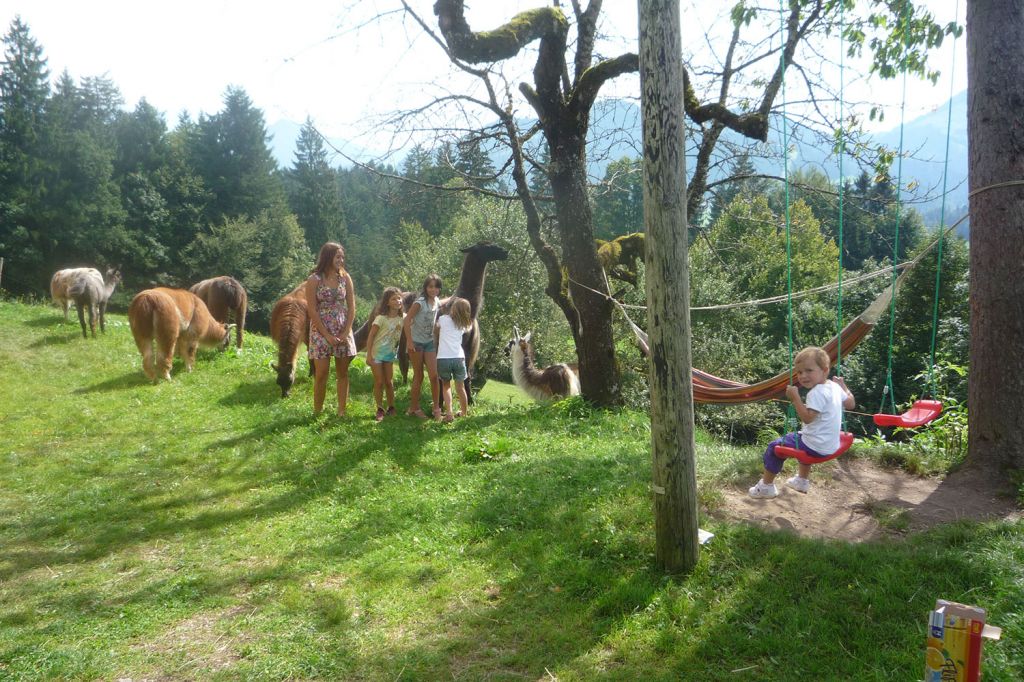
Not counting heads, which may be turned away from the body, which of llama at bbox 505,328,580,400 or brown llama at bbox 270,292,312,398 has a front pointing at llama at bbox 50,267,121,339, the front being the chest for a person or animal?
llama at bbox 505,328,580,400

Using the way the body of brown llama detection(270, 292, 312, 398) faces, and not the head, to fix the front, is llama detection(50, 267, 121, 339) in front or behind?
behind

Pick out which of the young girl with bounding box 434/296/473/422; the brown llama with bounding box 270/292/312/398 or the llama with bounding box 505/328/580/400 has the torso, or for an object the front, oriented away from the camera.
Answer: the young girl

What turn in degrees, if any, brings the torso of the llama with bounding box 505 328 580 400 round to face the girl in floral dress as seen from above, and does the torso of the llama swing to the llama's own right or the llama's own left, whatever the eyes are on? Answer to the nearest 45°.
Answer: approximately 45° to the llama's own left

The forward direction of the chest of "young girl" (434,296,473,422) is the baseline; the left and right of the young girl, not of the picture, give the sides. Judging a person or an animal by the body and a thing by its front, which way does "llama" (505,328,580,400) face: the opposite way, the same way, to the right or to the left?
to the left

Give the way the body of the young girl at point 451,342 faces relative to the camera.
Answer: away from the camera

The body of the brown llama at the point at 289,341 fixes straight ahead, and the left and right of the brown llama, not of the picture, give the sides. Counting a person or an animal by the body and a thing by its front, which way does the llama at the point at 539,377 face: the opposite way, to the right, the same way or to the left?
to the right

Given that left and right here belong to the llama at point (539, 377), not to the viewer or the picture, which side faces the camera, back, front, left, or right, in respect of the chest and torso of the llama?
left

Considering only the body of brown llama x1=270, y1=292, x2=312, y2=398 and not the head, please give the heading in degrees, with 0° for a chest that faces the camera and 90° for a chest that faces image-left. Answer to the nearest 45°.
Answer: approximately 0°

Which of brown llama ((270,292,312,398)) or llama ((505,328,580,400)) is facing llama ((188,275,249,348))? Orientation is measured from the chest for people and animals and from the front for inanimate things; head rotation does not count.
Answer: llama ((505,328,580,400))
